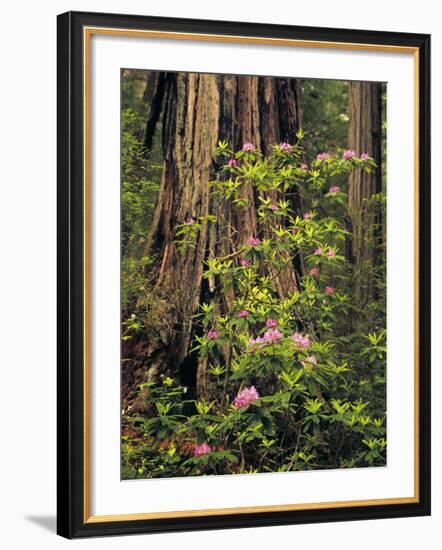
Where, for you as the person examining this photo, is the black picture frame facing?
facing the viewer and to the right of the viewer
